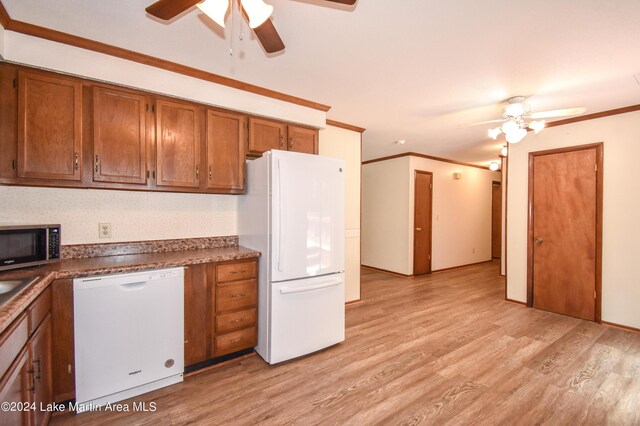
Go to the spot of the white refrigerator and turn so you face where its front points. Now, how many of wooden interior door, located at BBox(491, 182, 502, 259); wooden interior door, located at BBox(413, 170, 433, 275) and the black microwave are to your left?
2

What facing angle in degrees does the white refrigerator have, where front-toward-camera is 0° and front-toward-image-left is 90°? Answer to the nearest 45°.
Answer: approximately 315°

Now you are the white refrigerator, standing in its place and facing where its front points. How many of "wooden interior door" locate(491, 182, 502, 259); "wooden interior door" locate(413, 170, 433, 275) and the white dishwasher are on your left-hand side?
2

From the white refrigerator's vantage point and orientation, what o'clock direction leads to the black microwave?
The black microwave is roughly at 4 o'clock from the white refrigerator.

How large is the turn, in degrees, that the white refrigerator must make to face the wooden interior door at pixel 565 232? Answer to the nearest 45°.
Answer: approximately 45° to its left

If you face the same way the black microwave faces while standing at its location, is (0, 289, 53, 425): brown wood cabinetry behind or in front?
in front

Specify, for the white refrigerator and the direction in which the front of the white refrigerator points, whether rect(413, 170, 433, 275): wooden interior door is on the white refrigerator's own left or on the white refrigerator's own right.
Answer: on the white refrigerator's own left

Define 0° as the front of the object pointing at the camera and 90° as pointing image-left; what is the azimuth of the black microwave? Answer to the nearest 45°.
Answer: approximately 315°

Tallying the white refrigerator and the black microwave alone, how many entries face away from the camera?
0
